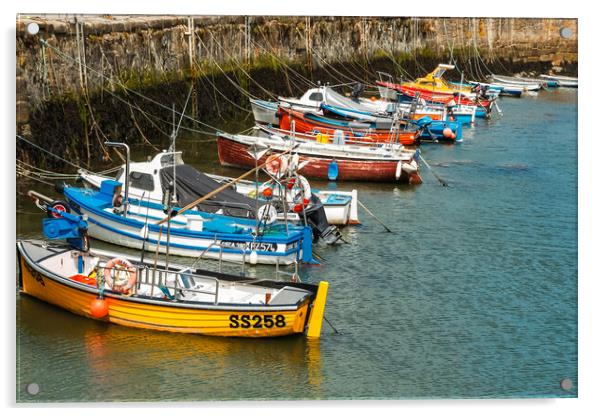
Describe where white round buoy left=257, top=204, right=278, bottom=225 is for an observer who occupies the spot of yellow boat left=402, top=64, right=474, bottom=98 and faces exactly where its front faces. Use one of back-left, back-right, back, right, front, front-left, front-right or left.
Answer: left

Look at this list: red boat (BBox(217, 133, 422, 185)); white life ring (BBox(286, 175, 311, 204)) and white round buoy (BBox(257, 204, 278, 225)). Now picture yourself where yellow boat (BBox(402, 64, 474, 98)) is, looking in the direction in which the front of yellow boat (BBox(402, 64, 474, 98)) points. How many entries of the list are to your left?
3

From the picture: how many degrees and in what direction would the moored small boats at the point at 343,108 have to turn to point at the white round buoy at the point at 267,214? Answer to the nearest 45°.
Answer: approximately 90° to its left

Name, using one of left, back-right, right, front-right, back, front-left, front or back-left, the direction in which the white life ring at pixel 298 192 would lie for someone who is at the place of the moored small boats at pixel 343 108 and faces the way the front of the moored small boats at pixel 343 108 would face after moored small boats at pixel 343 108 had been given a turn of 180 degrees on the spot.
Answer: right

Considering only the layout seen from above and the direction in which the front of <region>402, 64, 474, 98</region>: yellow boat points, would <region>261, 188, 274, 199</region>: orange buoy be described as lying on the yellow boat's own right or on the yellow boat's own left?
on the yellow boat's own left

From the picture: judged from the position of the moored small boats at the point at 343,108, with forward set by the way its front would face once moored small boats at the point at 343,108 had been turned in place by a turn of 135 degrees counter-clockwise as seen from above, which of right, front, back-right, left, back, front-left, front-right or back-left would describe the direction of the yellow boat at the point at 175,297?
front-right

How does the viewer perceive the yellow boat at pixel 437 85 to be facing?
facing to the left of the viewer

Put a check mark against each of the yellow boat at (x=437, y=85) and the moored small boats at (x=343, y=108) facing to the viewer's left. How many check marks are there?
2

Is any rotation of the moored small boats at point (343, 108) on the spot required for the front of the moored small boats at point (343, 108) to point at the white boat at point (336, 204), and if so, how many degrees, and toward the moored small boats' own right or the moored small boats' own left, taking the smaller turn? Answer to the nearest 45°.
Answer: approximately 90° to the moored small boats' own left
